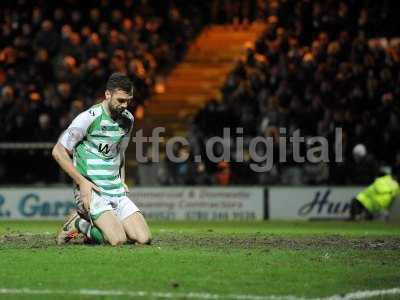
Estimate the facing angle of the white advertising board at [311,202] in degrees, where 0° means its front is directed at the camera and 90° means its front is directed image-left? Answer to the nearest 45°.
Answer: approximately 0°

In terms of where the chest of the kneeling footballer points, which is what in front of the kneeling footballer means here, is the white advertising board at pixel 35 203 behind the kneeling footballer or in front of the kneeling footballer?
behind

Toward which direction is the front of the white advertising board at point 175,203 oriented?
toward the camera

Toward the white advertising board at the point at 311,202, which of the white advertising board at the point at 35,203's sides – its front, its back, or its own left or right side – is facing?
left

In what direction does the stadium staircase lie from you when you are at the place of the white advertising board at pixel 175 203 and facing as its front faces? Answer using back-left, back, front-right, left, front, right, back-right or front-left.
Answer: back

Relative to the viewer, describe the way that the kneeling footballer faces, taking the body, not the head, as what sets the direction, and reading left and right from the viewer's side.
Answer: facing the viewer and to the right of the viewer

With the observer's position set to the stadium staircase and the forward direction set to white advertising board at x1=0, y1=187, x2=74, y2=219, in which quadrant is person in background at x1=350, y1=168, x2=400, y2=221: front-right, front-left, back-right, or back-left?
front-left

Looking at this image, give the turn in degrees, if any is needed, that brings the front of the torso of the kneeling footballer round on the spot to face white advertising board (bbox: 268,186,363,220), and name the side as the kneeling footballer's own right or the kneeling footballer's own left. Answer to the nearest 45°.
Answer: approximately 90° to the kneeling footballer's own left

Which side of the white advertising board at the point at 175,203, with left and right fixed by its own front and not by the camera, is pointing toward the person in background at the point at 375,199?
left

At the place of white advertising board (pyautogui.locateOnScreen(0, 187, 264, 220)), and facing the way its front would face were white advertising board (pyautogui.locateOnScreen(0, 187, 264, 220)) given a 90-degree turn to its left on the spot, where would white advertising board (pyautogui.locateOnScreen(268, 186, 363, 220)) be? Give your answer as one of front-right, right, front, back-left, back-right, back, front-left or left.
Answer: front

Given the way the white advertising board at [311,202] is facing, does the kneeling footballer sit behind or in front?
in front

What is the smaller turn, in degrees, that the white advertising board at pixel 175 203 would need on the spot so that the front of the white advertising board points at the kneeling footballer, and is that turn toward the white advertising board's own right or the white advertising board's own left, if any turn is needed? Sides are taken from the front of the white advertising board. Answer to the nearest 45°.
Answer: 0° — it already faces them

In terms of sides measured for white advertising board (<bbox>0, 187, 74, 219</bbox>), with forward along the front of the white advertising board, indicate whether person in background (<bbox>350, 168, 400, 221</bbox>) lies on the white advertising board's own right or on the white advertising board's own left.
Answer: on the white advertising board's own left
